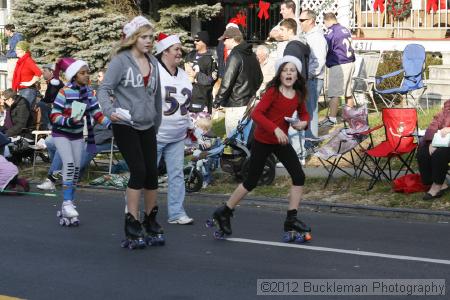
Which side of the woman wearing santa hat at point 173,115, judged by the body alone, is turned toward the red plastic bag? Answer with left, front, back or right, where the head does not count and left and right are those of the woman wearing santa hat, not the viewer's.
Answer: left

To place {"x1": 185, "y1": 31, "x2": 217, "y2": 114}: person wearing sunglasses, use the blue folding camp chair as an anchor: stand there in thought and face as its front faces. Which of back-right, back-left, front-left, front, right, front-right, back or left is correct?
front-right

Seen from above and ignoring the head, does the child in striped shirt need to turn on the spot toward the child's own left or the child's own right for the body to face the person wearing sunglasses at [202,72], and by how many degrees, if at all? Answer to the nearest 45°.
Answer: approximately 135° to the child's own left

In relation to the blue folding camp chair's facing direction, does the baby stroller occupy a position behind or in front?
in front

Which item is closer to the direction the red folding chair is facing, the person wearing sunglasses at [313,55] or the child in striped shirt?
the child in striped shirt

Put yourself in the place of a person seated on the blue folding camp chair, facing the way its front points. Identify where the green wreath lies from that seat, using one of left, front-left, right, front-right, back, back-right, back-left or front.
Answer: back-right

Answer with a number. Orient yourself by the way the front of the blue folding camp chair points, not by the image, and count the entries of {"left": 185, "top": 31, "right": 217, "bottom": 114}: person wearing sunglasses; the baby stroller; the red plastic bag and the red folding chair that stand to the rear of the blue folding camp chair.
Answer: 0

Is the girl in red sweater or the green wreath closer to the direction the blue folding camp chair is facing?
the girl in red sweater

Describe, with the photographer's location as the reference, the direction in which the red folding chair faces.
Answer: facing the viewer and to the left of the viewer

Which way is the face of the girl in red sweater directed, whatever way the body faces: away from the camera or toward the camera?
toward the camera

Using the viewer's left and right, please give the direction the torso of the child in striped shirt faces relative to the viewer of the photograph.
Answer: facing the viewer and to the right of the viewer

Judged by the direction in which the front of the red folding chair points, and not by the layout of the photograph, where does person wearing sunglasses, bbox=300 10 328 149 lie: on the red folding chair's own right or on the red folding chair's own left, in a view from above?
on the red folding chair's own right

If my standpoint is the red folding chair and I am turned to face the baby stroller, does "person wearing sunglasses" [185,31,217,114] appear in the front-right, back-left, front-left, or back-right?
front-right

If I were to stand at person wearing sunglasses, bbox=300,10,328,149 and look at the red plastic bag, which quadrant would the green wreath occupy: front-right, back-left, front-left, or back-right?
back-left

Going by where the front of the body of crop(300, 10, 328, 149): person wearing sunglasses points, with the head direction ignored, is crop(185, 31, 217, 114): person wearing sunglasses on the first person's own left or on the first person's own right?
on the first person's own right

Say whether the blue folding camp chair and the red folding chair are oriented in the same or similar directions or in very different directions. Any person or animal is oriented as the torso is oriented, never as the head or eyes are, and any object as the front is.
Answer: same or similar directions

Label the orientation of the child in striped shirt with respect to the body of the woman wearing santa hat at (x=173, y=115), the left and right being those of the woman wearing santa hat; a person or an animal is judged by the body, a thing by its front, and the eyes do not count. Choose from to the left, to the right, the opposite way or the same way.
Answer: the same way
